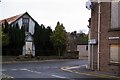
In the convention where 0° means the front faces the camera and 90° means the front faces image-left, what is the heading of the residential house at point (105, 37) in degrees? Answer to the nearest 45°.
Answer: approximately 45°
